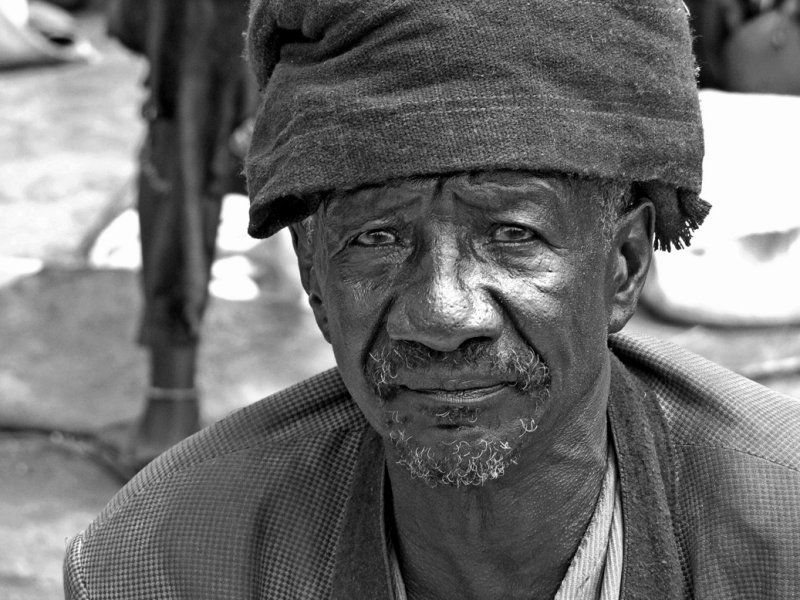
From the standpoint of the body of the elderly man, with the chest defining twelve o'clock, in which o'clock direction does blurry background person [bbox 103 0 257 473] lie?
The blurry background person is roughly at 5 o'clock from the elderly man.

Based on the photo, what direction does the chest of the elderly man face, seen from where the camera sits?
toward the camera

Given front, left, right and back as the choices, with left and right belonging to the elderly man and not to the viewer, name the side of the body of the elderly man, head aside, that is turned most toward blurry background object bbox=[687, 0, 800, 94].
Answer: back

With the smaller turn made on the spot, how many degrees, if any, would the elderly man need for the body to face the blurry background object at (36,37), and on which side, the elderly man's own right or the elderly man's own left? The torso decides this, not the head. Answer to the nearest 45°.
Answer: approximately 135° to the elderly man's own right

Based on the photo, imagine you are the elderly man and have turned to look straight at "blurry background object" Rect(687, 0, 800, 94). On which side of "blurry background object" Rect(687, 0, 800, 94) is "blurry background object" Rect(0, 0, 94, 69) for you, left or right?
left

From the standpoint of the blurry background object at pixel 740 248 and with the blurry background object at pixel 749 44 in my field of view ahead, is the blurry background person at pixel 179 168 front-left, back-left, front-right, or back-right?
back-left

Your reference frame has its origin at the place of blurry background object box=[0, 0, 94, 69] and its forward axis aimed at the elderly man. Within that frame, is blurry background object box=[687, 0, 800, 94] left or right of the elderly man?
left

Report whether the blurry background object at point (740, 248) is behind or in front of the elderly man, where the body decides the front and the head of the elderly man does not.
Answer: behind

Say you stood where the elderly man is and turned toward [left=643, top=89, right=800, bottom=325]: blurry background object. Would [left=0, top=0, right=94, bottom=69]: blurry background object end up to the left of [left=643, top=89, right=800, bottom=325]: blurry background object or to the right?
left
